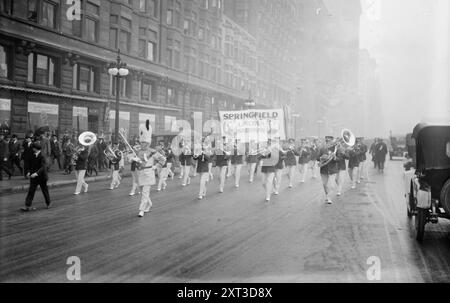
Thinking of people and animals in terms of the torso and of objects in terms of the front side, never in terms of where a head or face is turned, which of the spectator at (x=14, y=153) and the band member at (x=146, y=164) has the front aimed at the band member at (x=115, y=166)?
the spectator

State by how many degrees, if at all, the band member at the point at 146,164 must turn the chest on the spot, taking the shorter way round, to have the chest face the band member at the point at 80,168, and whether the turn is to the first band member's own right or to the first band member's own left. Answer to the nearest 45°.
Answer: approximately 90° to the first band member's own right

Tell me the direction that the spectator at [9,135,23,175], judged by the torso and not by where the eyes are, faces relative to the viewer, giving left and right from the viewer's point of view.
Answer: facing the viewer and to the right of the viewer

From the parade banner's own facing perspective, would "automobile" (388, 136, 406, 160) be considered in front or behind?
behind

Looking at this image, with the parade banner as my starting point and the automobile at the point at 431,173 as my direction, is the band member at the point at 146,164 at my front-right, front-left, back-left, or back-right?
front-right

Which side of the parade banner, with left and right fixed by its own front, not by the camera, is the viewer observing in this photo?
front

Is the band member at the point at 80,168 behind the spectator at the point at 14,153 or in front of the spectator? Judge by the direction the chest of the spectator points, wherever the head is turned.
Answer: in front

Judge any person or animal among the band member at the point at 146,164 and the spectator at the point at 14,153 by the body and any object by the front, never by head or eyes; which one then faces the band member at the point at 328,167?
the spectator

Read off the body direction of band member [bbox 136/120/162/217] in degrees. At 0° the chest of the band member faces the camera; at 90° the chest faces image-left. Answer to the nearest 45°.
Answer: approximately 45°

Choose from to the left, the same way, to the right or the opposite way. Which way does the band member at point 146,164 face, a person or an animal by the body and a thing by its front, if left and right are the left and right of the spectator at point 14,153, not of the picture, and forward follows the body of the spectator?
to the right

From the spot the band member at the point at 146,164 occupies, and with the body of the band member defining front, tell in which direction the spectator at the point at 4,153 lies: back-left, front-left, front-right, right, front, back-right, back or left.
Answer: right

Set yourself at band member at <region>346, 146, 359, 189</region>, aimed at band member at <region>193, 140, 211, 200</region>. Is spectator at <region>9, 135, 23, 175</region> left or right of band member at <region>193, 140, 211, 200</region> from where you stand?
right

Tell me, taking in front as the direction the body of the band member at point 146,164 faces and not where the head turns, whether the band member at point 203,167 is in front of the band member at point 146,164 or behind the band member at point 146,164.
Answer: behind

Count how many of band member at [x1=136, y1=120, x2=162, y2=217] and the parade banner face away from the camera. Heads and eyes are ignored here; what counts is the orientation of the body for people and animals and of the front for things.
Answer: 0

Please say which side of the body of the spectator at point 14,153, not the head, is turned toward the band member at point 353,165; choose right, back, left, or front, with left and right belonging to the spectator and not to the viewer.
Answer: left

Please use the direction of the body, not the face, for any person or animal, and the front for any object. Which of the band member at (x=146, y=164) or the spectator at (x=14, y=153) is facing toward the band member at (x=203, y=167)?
the spectator

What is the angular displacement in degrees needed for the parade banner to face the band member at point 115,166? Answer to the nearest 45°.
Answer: approximately 45° to its right
